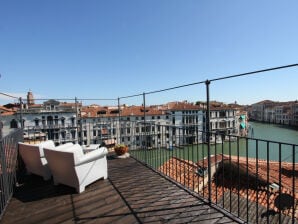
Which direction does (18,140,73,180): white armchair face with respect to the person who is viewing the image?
facing away from the viewer and to the right of the viewer

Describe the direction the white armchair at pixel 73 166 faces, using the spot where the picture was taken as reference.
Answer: facing away from the viewer and to the right of the viewer

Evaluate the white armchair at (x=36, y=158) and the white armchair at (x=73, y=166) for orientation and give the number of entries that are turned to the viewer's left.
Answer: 0

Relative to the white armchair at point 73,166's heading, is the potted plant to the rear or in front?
in front

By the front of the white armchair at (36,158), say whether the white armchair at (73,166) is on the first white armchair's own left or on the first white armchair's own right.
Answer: on the first white armchair's own right

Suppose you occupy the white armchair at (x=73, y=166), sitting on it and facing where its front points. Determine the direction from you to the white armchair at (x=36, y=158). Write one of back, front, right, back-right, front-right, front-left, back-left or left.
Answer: left

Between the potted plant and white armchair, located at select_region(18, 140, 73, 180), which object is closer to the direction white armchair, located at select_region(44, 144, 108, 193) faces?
the potted plant
